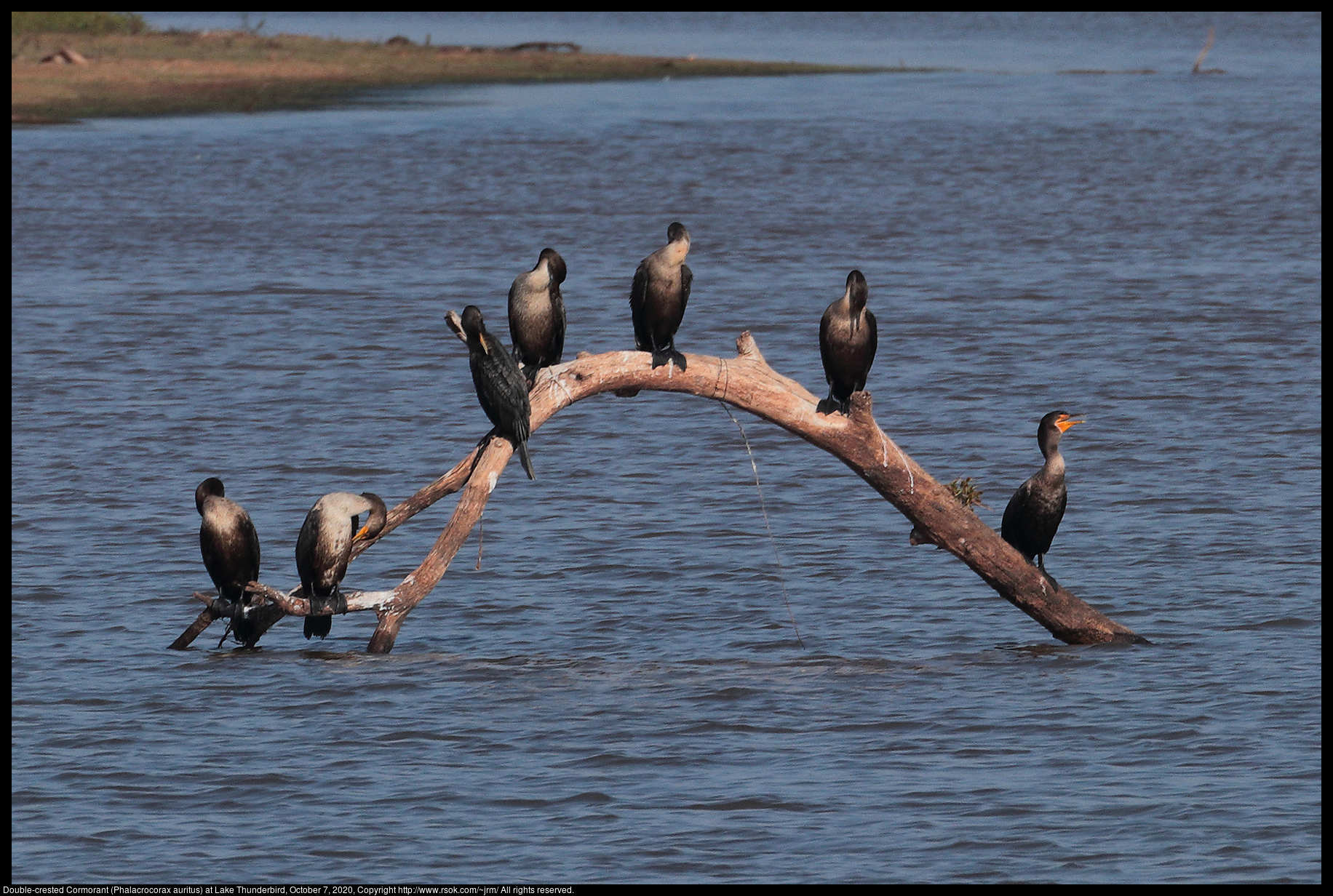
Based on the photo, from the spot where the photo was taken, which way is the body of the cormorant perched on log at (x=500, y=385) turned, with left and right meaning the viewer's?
facing away from the viewer and to the left of the viewer

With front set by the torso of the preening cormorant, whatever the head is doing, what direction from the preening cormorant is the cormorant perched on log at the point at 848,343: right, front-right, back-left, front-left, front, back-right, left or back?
front-left

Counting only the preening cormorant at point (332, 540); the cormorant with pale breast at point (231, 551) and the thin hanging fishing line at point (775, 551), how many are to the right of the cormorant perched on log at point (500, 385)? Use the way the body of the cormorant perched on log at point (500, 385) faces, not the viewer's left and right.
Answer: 1

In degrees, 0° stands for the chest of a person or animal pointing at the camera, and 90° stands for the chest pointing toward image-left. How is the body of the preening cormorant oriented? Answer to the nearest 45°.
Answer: approximately 315°

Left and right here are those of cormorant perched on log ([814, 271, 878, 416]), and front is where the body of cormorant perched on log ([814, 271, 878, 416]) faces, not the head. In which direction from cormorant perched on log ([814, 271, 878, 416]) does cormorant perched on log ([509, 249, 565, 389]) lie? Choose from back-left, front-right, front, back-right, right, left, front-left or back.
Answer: right

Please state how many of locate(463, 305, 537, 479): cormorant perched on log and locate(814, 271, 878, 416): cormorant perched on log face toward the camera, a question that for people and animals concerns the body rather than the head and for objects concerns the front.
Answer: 1

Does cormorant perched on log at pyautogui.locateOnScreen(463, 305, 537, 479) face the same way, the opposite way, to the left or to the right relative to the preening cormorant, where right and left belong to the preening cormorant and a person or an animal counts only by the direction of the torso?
the opposite way

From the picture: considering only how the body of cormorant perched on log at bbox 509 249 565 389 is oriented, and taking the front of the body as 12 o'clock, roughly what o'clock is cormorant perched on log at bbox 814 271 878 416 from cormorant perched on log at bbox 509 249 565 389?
cormorant perched on log at bbox 814 271 878 416 is roughly at 8 o'clock from cormorant perched on log at bbox 509 249 565 389.

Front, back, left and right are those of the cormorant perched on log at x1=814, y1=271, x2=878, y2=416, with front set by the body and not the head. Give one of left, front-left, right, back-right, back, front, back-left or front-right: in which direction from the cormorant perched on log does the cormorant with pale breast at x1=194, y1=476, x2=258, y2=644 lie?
right

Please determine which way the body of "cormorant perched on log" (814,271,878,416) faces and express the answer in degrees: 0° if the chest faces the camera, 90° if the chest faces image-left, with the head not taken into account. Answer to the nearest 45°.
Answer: approximately 0°

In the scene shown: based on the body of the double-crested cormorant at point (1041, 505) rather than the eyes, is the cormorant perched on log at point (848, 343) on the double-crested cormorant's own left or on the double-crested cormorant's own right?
on the double-crested cormorant's own right
